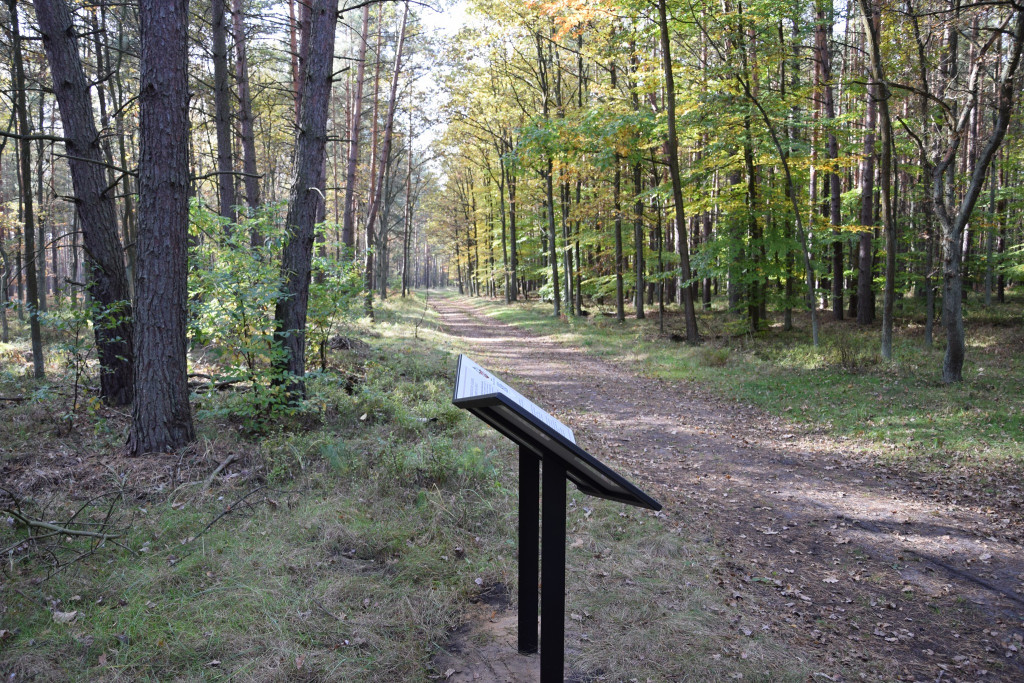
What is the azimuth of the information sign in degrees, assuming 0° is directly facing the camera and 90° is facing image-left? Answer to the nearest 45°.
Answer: approximately 270°

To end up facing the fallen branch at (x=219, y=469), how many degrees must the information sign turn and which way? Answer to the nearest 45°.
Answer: approximately 135° to its left

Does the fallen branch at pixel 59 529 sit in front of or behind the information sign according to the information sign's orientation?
behind
